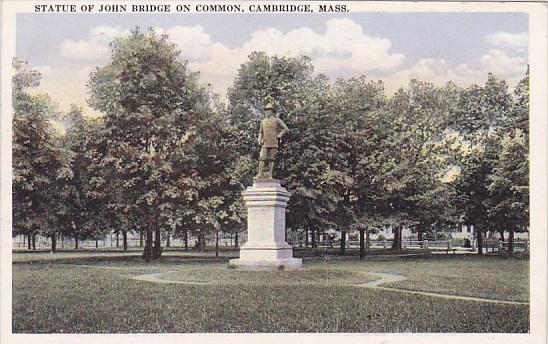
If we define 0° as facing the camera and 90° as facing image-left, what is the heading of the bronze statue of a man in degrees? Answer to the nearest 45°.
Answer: approximately 45°

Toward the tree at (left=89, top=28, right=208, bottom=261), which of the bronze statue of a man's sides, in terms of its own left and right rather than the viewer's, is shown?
right
